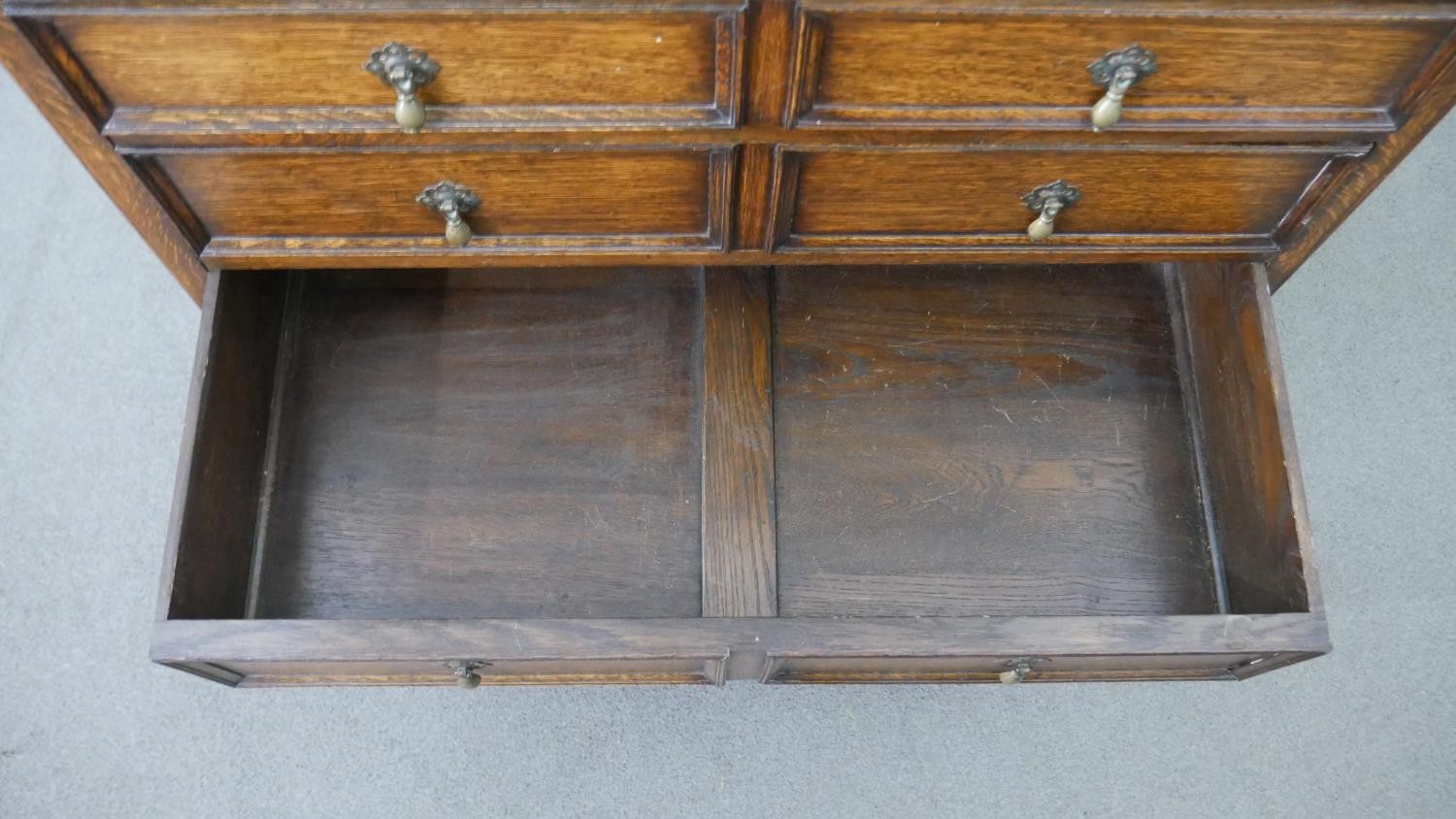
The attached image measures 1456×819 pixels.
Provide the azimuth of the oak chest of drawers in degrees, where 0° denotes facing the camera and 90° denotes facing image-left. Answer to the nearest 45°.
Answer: approximately 0°
